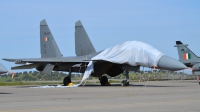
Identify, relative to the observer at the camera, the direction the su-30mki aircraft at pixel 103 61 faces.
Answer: facing the viewer and to the right of the viewer

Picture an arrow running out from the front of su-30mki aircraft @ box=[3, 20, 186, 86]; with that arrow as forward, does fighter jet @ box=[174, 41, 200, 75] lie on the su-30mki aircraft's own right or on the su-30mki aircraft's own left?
on the su-30mki aircraft's own left
